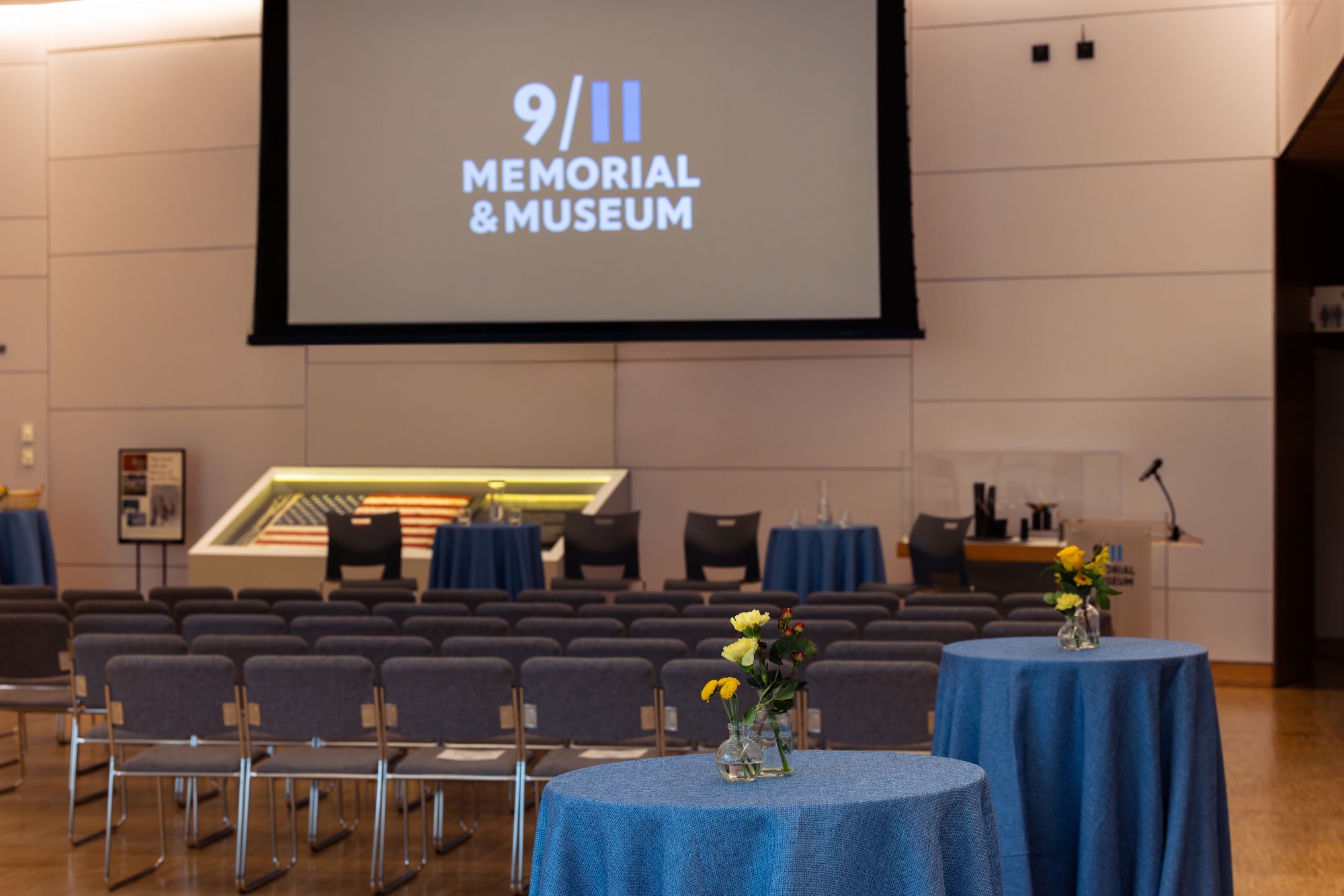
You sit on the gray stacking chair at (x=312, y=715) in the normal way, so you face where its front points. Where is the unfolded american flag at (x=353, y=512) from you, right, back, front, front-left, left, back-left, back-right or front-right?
front

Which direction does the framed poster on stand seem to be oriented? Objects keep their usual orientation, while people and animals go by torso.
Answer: toward the camera

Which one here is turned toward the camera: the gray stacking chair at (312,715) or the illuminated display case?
the illuminated display case

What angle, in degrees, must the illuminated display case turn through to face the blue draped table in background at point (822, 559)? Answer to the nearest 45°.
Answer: approximately 45° to its left

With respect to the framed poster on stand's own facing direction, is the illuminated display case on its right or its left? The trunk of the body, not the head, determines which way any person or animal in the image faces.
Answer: on its left

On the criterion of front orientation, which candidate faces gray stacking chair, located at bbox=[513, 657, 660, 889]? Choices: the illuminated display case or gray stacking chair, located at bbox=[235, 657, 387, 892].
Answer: the illuminated display case

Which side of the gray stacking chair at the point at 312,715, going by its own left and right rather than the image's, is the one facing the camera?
back

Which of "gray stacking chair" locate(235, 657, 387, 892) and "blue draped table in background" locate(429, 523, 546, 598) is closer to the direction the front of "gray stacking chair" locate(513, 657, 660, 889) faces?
the blue draped table in background

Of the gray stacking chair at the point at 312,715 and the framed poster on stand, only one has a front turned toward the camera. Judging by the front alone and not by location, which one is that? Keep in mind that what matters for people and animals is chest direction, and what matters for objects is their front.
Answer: the framed poster on stand

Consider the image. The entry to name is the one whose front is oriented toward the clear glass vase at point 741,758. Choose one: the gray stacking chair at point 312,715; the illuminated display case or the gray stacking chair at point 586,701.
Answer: the illuminated display case

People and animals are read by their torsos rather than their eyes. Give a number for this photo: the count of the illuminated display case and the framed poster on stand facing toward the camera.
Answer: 2

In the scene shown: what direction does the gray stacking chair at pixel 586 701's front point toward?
away from the camera

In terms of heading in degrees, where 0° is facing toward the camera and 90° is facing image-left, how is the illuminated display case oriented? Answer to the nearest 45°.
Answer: approximately 0°

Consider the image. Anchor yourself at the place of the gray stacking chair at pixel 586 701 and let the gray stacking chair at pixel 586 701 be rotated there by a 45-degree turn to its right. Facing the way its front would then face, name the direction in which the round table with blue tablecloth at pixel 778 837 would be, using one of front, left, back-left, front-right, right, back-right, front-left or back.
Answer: back-right

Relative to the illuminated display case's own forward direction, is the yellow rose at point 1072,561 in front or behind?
in front

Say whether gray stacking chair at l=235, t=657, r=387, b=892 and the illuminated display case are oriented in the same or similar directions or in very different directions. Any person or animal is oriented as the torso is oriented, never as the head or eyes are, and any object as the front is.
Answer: very different directions

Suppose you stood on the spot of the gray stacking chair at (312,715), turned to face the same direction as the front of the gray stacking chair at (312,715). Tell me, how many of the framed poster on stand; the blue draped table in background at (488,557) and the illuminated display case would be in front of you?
3

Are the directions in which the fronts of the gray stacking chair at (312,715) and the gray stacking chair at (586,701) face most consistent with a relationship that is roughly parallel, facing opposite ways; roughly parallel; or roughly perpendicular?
roughly parallel
